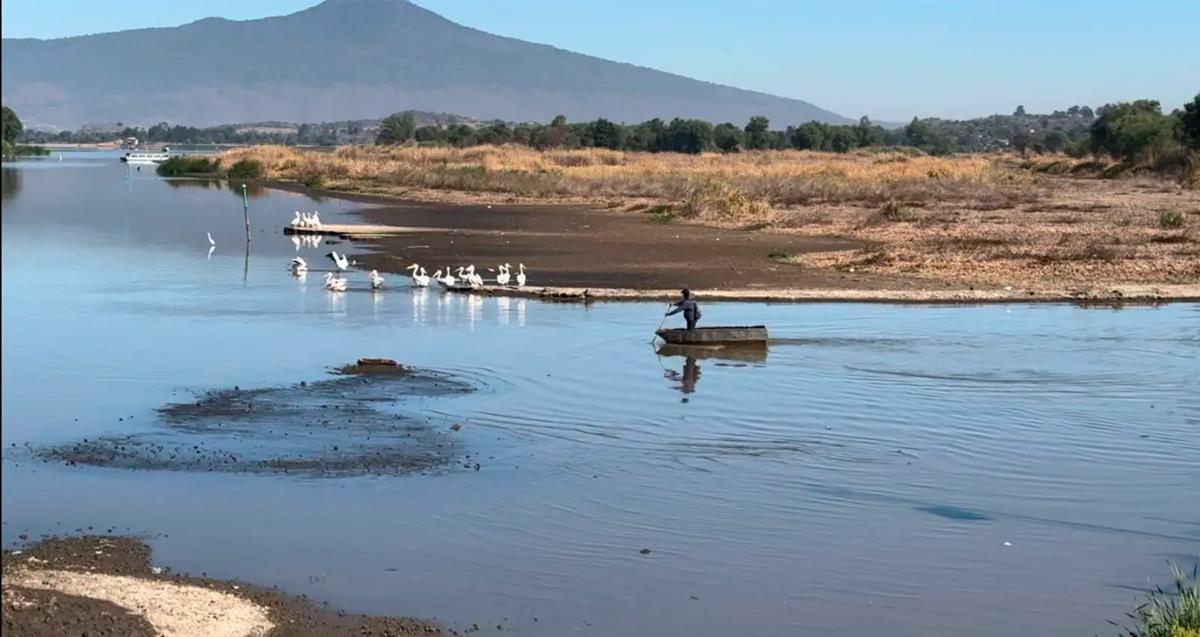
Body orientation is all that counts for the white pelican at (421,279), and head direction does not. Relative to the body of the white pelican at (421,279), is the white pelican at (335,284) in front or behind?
in front

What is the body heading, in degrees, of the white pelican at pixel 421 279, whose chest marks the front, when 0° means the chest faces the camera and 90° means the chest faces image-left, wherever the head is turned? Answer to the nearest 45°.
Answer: approximately 90°

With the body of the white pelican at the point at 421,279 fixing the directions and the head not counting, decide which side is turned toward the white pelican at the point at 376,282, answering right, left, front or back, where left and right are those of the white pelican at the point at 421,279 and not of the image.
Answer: front

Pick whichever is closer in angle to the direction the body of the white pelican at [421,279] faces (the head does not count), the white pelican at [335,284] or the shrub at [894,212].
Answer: the white pelican
